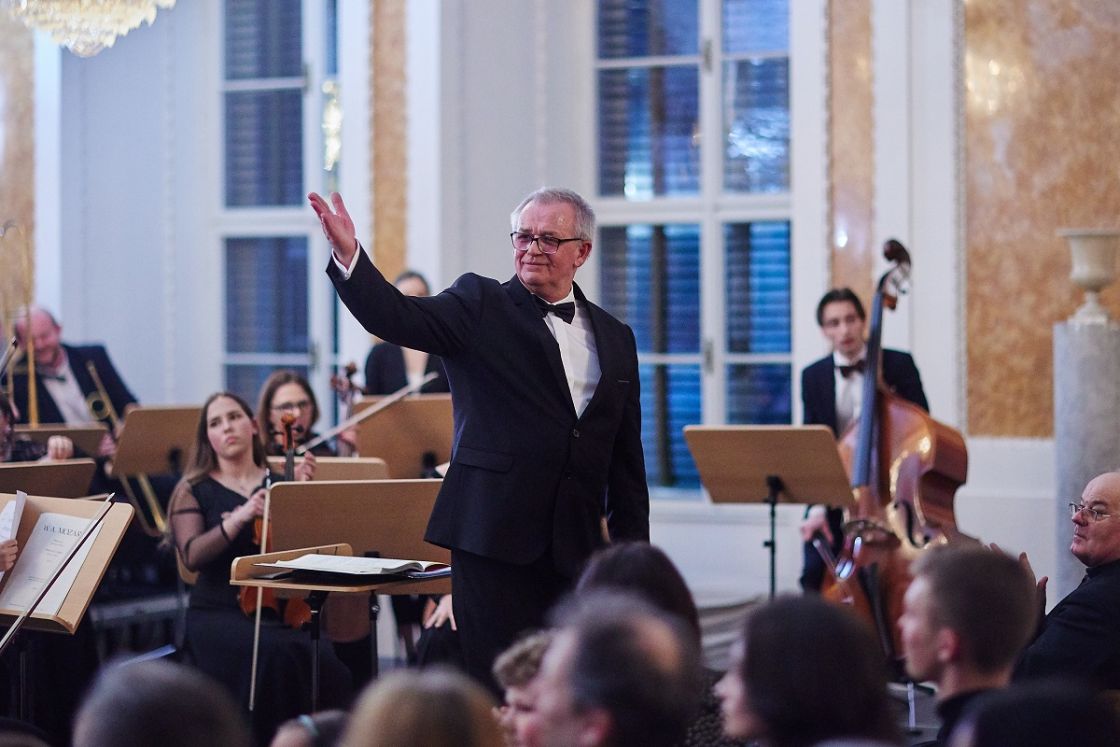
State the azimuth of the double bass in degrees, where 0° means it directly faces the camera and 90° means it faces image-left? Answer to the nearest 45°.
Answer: approximately 45°

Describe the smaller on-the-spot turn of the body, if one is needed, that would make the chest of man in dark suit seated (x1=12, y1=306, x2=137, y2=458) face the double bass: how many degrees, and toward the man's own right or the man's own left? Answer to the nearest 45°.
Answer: approximately 45° to the man's own left

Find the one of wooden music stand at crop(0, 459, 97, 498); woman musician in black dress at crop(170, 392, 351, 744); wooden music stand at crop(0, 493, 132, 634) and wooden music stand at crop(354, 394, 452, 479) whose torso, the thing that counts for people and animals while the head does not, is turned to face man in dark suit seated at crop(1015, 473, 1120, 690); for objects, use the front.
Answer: the woman musician in black dress

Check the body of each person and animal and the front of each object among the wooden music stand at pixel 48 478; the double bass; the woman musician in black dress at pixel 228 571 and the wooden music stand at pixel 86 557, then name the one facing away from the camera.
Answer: the wooden music stand at pixel 48 478

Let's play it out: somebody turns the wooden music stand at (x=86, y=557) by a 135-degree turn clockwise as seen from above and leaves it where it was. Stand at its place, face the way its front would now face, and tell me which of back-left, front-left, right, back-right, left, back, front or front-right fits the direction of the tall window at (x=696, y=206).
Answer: front-right

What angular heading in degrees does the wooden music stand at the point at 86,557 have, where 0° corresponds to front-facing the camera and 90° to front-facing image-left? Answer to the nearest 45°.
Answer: approximately 45°

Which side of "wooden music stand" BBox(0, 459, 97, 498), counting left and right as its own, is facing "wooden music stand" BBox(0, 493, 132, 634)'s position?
back

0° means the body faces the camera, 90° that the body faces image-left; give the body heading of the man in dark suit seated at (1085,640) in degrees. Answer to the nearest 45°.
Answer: approximately 90°

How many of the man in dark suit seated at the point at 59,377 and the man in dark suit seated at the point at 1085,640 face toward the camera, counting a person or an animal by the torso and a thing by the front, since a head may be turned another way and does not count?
1

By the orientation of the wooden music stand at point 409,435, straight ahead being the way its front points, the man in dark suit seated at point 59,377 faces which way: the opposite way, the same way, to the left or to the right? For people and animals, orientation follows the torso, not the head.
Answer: the opposite way
